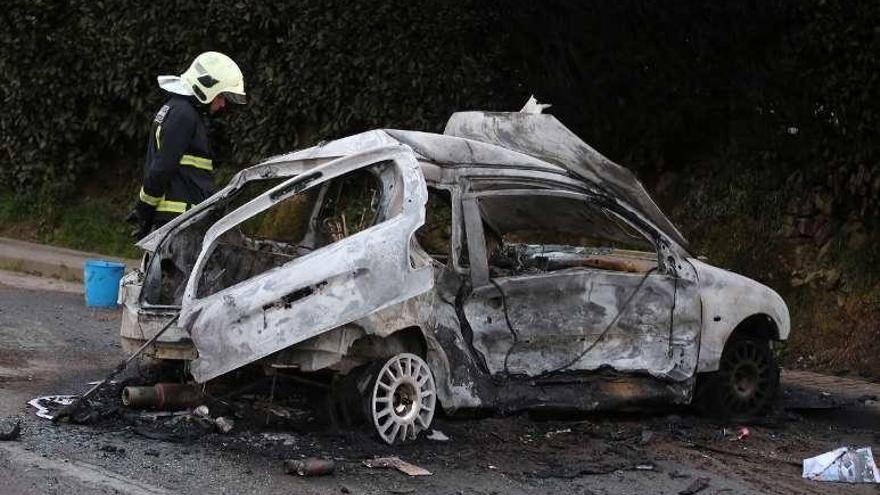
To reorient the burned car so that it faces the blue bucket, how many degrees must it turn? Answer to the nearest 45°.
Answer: approximately 90° to its left

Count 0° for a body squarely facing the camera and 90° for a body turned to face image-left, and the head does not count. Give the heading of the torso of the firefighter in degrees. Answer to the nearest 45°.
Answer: approximately 270°

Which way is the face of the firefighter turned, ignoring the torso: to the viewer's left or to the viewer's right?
to the viewer's right

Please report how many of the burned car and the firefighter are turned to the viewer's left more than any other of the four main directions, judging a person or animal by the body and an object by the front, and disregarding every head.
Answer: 0

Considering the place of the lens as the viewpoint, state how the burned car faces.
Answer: facing away from the viewer and to the right of the viewer
